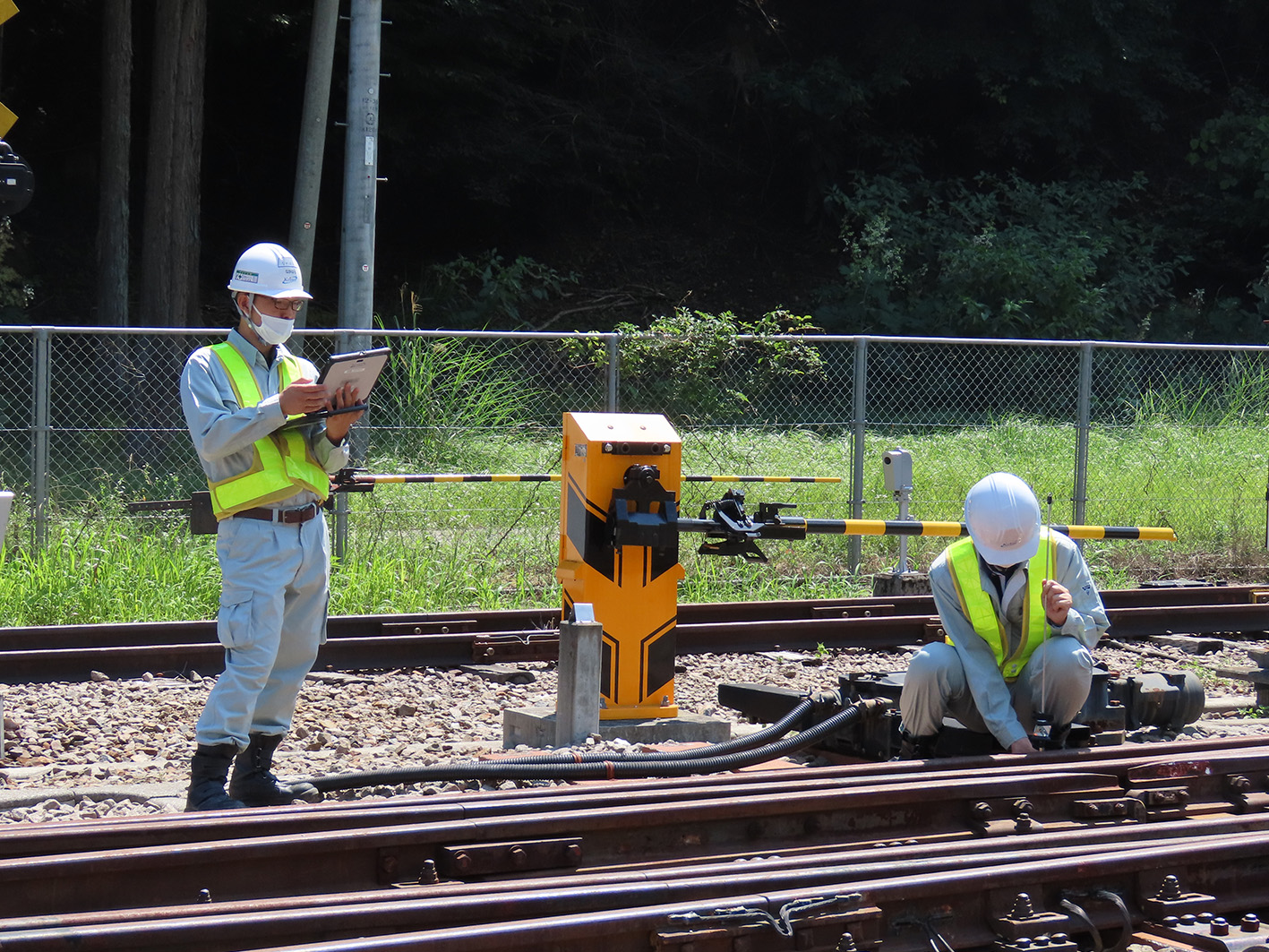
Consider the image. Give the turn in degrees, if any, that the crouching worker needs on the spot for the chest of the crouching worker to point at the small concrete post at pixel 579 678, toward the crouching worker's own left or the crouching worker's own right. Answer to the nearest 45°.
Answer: approximately 90° to the crouching worker's own right

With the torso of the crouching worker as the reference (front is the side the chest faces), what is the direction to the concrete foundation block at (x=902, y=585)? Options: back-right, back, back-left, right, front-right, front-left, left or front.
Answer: back

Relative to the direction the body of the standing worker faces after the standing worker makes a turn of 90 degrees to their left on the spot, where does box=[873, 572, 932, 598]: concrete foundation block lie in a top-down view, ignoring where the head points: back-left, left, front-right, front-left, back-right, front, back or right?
front

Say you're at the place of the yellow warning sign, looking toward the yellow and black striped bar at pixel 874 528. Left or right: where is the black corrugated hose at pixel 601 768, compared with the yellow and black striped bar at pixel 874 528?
right

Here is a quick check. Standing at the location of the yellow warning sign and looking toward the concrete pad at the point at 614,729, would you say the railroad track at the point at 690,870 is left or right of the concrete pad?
right

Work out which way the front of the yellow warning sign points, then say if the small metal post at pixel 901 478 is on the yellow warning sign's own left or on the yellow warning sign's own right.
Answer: on the yellow warning sign's own left

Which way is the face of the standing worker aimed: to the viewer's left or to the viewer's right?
to the viewer's right

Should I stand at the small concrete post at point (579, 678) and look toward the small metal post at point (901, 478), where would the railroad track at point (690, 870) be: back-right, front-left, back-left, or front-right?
back-right

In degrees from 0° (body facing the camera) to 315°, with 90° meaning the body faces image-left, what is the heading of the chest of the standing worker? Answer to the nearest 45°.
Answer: approximately 315°
